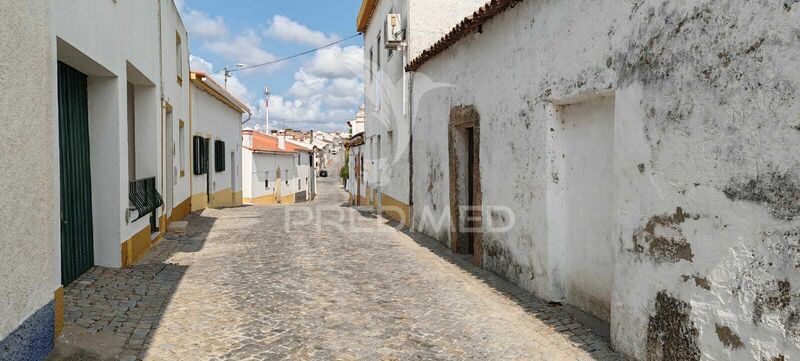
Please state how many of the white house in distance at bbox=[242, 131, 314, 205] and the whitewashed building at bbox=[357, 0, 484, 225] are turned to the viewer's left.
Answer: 1

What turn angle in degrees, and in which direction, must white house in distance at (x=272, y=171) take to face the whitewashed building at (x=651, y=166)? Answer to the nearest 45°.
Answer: approximately 45° to its right

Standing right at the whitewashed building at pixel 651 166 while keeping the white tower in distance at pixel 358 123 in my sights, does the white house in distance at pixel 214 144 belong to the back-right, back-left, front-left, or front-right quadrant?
front-left

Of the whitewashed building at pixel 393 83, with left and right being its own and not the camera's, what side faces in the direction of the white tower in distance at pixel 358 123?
right

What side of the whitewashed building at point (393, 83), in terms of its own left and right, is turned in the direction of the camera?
left

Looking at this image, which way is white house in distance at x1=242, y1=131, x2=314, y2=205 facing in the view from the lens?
facing the viewer and to the right of the viewer

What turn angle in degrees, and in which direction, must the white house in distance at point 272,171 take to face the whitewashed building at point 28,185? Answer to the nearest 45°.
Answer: approximately 45° to its right

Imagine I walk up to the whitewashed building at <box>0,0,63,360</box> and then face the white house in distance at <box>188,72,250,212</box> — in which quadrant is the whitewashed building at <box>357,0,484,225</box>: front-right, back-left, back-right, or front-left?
front-right

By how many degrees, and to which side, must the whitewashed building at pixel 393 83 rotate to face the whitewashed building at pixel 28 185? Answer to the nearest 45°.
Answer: approximately 90° to its left

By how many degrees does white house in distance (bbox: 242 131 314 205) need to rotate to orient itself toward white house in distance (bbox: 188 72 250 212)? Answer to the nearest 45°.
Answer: approximately 45° to its right
